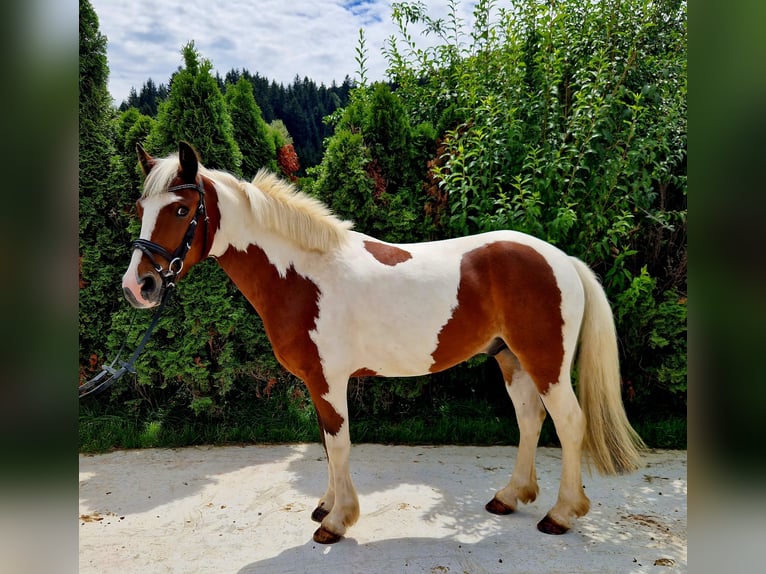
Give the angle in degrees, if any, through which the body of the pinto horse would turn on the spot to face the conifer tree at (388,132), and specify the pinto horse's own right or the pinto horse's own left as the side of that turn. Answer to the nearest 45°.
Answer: approximately 90° to the pinto horse's own right

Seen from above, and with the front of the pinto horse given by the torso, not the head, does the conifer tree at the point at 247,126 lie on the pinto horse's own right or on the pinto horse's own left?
on the pinto horse's own right

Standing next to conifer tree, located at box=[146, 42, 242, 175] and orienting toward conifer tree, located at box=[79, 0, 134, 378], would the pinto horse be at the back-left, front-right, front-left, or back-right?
back-left

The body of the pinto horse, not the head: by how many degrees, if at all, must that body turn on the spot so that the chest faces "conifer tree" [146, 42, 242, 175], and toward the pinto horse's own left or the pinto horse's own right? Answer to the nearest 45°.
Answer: approximately 45° to the pinto horse's own right

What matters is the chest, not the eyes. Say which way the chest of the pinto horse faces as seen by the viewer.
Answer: to the viewer's left
